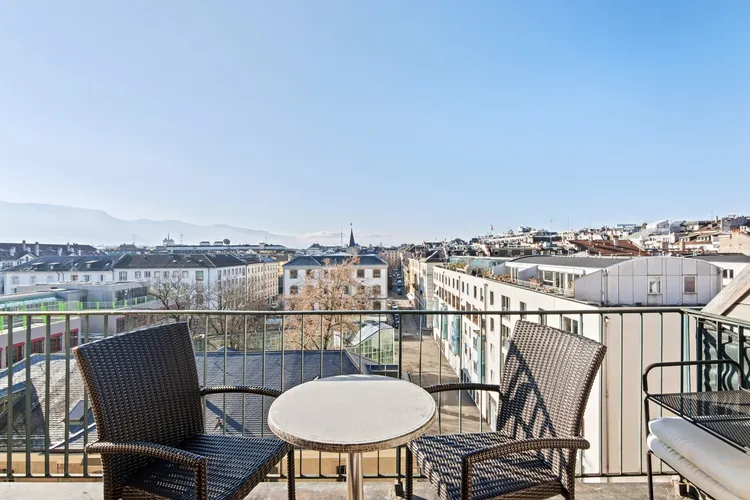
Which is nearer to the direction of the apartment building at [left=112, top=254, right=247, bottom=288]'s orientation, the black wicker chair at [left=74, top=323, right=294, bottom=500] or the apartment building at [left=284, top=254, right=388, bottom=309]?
the black wicker chair

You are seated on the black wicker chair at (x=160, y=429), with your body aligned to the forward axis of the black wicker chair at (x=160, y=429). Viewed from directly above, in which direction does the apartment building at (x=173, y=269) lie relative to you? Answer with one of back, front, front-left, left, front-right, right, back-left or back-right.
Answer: back-left

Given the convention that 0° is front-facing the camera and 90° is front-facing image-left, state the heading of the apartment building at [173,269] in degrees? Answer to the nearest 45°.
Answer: approximately 0°

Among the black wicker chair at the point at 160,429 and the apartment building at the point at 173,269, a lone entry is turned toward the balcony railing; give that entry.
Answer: the apartment building

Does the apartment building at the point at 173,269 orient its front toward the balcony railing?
yes

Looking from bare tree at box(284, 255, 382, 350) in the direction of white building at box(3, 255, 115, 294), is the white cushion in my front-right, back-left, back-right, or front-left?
back-left

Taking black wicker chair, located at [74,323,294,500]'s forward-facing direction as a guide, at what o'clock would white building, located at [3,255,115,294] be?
The white building is roughly at 7 o'clock from the black wicker chair.

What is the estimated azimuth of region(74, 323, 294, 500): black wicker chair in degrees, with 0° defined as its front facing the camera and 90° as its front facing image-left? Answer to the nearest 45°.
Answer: approximately 315°

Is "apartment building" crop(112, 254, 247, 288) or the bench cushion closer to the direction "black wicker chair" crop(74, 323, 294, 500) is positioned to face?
the bench cushion

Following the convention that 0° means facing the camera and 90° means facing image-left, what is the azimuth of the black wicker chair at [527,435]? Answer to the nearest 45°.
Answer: approximately 45°

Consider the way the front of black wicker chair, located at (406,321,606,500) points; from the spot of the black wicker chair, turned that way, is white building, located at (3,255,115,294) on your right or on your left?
on your right

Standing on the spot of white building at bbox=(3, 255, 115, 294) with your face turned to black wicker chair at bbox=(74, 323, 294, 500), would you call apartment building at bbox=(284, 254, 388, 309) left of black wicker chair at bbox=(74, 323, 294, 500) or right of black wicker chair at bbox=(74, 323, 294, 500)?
left
